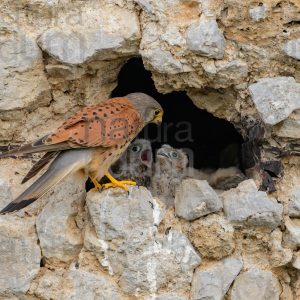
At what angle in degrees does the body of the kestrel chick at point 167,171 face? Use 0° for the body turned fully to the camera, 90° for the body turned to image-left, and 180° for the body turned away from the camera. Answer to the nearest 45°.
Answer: approximately 45°

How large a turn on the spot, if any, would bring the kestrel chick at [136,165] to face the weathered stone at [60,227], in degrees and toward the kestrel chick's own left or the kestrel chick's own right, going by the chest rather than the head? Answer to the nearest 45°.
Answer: approximately 90° to the kestrel chick's own right

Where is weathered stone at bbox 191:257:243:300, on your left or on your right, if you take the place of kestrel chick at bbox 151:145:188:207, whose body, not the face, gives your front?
on your left

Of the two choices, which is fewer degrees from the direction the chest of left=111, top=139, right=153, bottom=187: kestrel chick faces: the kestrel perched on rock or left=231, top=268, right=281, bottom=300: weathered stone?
the weathered stone

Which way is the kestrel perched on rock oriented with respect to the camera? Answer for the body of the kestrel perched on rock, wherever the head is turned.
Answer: to the viewer's right

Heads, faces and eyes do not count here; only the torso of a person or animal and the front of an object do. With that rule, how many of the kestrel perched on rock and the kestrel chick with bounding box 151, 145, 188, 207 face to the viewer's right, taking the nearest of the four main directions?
1

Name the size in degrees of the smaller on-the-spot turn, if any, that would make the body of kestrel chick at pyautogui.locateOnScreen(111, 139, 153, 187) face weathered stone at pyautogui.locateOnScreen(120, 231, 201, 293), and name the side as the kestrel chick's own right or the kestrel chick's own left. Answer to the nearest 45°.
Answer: approximately 45° to the kestrel chick's own right

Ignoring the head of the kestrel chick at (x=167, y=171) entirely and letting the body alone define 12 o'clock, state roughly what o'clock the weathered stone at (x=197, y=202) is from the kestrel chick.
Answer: The weathered stone is roughly at 10 o'clock from the kestrel chick.
